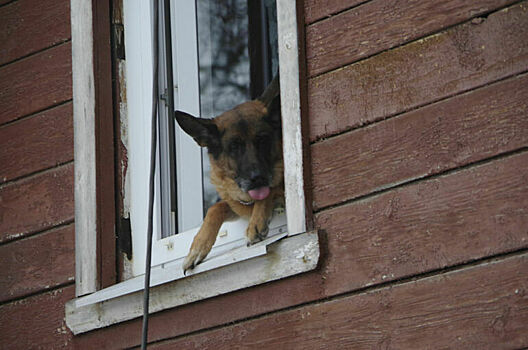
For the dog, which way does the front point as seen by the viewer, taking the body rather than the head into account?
toward the camera
